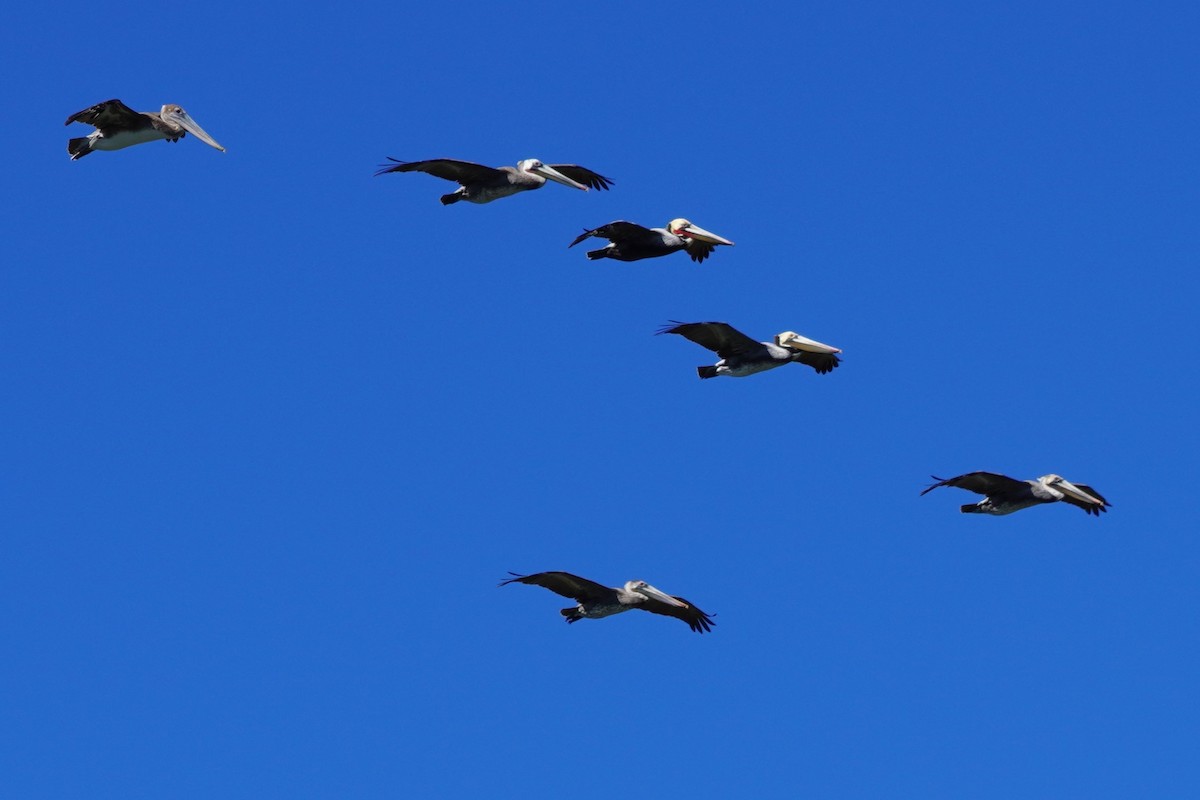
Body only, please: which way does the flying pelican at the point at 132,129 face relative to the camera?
to the viewer's right

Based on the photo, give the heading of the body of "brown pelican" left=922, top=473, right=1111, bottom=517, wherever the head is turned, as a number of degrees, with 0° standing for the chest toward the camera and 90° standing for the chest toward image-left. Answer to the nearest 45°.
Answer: approximately 315°

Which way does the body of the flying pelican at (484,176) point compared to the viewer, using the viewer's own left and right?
facing the viewer and to the right of the viewer

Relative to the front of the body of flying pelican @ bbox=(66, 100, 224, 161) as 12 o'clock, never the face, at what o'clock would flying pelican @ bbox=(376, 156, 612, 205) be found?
flying pelican @ bbox=(376, 156, 612, 205) is roughly at 12 o'clock from flying pelican @ bbox=(66, 100, 224, 161).

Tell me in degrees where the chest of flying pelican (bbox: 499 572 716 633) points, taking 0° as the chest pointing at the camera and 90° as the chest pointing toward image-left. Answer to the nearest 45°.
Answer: approximately 315°

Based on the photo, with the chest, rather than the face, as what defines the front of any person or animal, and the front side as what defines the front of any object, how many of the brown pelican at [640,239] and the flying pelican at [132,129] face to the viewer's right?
2

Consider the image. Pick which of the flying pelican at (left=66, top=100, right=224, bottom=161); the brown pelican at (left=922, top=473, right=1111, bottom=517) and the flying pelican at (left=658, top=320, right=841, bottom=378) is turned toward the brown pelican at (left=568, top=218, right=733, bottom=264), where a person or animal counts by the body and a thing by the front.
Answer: the flying pelican at (left=66, top=100, right=224, bottom=161)

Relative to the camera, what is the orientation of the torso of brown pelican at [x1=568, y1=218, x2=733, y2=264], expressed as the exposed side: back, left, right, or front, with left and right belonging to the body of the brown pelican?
right
